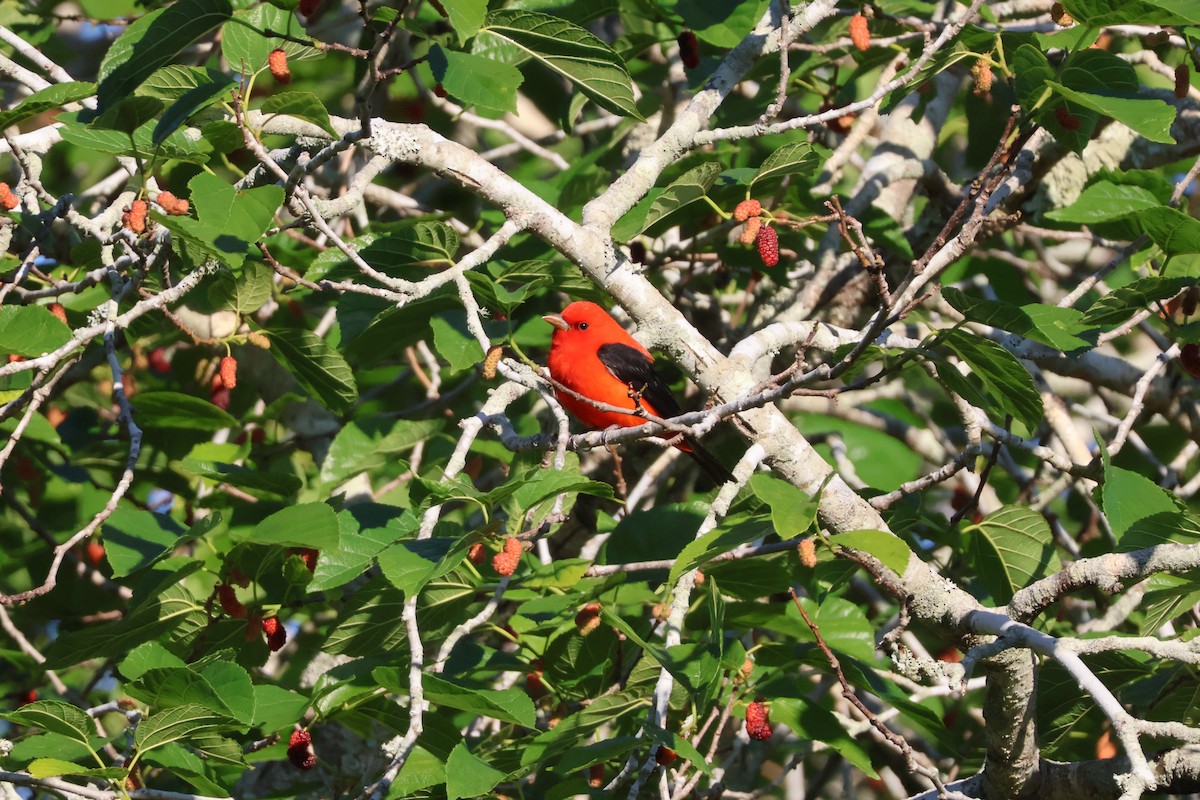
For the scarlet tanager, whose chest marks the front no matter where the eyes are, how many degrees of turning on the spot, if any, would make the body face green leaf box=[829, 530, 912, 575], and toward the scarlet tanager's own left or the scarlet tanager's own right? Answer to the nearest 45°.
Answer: approximately 180°

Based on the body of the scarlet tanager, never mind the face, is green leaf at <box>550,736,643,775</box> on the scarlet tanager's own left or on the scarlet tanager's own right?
on the scarlet tanager's own left

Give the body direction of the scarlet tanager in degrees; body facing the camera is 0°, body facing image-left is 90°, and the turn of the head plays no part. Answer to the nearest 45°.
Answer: approximately 90°

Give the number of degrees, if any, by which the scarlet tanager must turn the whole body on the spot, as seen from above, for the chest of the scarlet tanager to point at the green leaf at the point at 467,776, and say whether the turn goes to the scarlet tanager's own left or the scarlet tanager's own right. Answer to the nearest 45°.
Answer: approximately 90° to the scarlet tanager's own left

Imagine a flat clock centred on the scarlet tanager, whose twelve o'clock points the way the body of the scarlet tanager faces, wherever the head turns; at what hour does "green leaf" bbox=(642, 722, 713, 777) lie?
The green leaf is roughly at 9 o'clock from the scarlet tanager.
